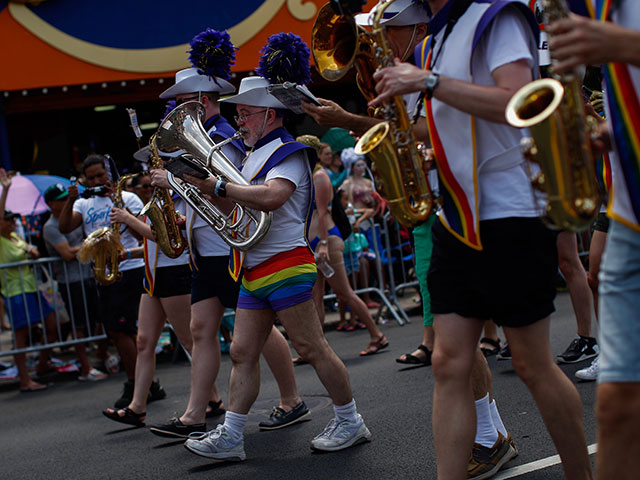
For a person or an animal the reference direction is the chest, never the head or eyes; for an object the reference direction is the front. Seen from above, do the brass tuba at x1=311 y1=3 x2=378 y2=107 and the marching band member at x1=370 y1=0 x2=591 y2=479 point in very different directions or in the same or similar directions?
same or similar directions

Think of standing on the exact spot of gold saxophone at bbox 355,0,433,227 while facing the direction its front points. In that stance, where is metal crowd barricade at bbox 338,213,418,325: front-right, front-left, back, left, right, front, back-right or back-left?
back-right

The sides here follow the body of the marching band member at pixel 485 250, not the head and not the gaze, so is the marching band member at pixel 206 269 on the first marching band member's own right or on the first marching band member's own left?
on the first marching band member's own right

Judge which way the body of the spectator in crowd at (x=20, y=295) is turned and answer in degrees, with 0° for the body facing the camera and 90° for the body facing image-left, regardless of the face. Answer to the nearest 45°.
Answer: approximately 315°

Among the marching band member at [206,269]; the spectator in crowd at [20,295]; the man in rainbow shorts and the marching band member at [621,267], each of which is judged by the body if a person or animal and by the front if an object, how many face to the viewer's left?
3

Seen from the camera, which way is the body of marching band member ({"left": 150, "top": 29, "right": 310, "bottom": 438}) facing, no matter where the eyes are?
to the viewer's left

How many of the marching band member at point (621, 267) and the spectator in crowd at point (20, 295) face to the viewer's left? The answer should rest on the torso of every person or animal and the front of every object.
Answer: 1

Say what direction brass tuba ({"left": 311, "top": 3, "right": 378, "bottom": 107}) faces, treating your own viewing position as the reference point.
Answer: facing the viewer and to the left of the viewer

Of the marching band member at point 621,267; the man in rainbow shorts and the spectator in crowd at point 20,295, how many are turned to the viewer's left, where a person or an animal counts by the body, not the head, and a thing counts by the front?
2

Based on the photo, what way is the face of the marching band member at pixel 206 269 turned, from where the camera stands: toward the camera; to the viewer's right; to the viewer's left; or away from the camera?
to the viewer's left

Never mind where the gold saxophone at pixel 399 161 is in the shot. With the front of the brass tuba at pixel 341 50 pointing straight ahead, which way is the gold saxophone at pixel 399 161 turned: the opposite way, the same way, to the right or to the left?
the same way

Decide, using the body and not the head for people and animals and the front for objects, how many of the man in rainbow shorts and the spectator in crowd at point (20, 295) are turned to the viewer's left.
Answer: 1

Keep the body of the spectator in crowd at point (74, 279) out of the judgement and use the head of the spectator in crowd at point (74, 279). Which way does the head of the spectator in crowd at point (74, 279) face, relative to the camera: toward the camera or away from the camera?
toward the camera

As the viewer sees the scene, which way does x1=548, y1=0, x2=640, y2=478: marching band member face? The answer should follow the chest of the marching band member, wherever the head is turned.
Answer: to the viewer's left

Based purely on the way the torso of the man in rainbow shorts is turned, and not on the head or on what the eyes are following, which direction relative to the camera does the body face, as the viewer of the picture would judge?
to the viewer's left

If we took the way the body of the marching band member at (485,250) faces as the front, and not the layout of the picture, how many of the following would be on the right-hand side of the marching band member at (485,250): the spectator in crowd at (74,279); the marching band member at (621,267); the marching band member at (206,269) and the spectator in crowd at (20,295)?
3

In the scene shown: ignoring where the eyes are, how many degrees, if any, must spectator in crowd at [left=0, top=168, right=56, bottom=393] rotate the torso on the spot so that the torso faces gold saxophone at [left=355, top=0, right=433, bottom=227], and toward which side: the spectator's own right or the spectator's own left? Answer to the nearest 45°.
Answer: approximately 45° to the spectator's own right

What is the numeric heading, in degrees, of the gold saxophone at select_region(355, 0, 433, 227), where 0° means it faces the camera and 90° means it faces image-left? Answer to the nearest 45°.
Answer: approximately 45°
